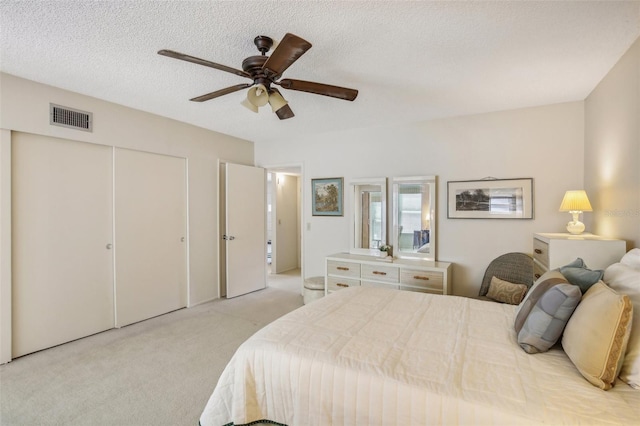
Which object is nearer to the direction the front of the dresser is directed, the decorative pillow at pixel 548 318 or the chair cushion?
the decorative pillow

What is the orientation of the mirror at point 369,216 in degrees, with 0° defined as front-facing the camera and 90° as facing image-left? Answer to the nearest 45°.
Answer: approximately 45°

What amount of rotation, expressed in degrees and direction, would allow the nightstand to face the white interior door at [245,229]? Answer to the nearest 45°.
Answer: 0° — it already faces it

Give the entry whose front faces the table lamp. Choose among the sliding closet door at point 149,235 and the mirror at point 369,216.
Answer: the sliding closet door

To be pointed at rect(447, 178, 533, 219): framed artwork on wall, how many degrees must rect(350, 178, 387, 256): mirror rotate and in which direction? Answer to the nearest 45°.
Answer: approximately 135° to its left

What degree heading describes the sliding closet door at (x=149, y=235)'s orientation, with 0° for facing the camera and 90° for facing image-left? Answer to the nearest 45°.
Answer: approximately 315°

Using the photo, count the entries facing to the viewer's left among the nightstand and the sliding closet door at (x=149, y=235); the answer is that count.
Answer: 1

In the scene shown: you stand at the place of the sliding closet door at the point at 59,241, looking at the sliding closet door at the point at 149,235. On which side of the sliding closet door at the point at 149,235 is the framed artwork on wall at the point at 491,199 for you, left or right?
right

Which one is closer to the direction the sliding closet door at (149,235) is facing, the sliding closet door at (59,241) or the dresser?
the dresser

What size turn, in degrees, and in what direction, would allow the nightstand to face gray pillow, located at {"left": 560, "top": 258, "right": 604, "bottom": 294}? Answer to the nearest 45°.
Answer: approximately 90° to its left

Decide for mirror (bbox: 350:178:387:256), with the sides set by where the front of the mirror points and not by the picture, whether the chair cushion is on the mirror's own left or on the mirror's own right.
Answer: on the mirror's own left

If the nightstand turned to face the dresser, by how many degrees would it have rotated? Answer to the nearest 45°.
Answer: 0° — it already faces it
